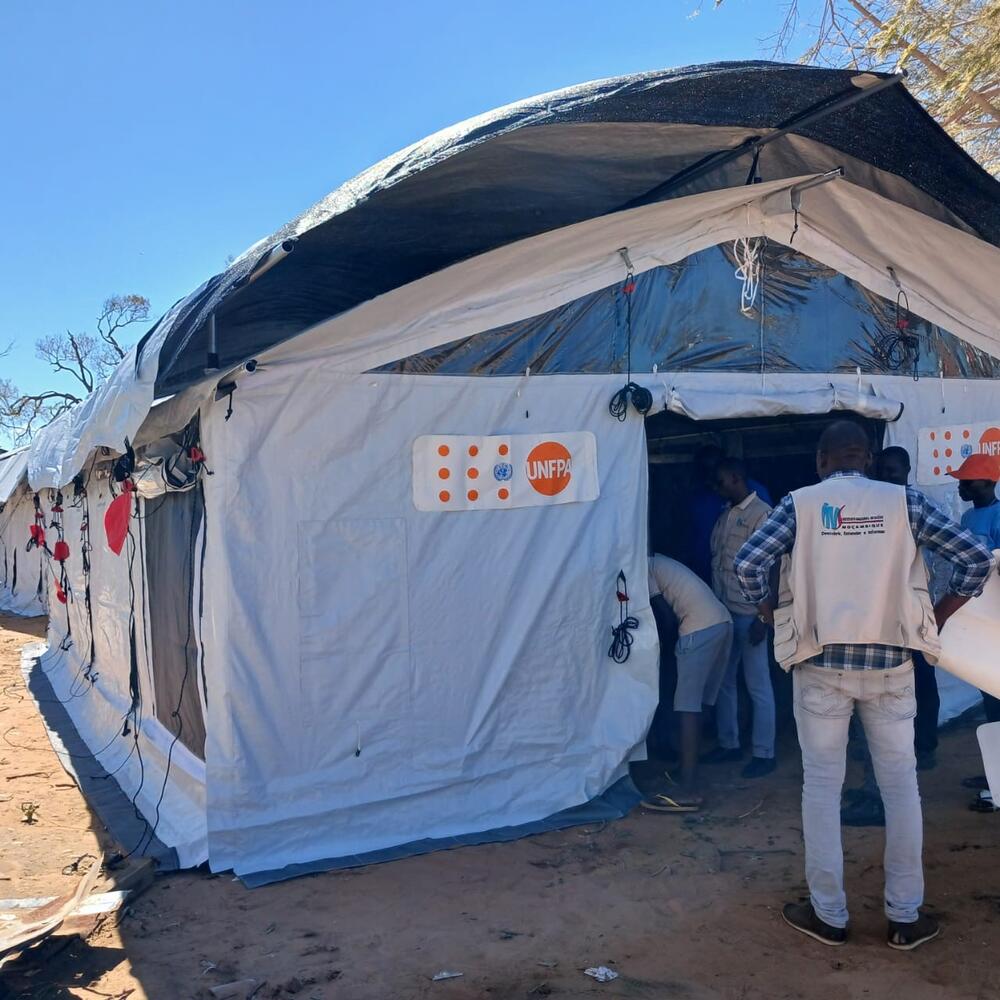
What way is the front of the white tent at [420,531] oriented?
toward the camera

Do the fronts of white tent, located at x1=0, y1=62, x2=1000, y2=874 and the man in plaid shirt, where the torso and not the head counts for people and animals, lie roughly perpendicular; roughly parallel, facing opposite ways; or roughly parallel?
roughly parallel, facing opposite ways

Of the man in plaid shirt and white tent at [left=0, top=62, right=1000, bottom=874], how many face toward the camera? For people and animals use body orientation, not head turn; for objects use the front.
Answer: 1

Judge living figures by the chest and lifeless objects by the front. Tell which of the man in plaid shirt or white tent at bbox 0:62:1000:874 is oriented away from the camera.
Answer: the man in plaid shirt

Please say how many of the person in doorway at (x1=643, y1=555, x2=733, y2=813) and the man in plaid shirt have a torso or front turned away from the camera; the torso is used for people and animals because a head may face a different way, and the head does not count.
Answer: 1

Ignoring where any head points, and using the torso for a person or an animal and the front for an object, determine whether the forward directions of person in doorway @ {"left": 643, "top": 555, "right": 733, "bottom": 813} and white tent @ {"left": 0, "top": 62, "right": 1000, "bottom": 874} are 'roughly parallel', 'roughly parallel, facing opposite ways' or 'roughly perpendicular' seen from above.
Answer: roughly perpendicular

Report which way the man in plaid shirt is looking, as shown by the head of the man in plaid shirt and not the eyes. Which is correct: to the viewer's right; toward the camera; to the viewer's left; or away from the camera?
away from the camera

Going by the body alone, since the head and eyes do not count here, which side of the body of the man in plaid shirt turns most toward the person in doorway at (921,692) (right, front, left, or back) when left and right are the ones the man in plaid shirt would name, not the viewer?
front

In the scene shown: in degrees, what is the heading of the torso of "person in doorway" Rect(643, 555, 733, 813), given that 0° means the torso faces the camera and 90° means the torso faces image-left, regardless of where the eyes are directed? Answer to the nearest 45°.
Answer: approximately 90°

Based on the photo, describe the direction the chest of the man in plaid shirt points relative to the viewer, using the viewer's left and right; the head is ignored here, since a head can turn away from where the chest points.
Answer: facing away from the viewer

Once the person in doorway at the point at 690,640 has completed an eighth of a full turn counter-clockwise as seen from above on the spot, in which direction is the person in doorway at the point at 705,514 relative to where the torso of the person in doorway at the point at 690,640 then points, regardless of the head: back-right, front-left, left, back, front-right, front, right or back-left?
back-right

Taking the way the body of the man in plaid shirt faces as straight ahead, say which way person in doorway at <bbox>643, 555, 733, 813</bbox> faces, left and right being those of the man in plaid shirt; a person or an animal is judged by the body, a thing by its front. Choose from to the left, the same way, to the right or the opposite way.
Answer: to the left
